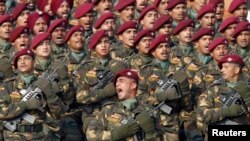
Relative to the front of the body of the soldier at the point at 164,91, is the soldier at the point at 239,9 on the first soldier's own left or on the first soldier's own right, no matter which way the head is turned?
on the first soldier's own left
